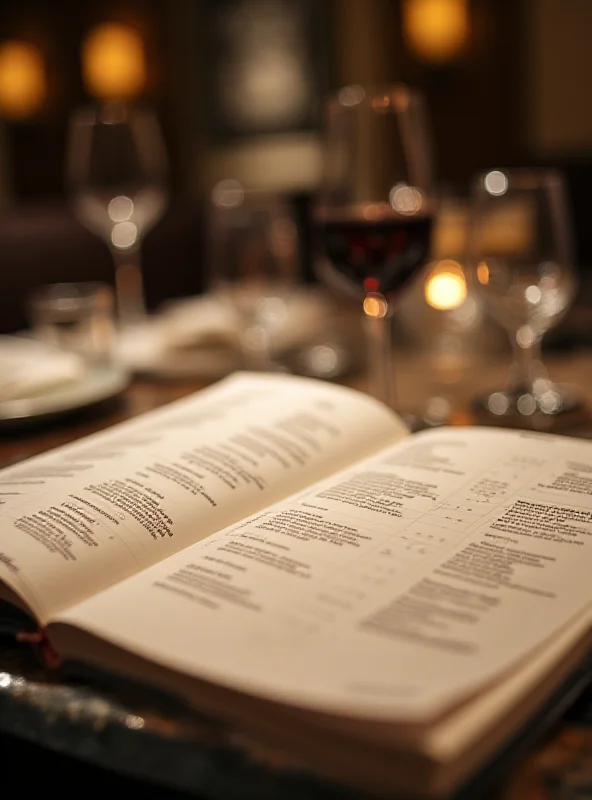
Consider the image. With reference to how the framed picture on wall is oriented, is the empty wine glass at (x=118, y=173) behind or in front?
in front

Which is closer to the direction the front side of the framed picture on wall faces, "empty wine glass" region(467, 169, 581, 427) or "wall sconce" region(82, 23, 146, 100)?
the empty wine glass

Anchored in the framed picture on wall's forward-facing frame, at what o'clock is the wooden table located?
The wooden table is roughly at 12 o'clock from the framed picture on wall.

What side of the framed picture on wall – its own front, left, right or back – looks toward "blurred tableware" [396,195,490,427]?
front

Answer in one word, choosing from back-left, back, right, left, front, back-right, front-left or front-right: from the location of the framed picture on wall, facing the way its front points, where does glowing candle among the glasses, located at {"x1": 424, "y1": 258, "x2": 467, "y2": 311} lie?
front

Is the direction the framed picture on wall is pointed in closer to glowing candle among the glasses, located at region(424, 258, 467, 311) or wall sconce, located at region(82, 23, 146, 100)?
the glowing candle among the glasses

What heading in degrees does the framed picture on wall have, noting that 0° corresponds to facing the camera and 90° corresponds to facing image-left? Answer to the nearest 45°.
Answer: approximately 0°

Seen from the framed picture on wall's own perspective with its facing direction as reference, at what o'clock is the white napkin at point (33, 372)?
The white napkin is roughly at 12 o'clock from the framed picture on wall.

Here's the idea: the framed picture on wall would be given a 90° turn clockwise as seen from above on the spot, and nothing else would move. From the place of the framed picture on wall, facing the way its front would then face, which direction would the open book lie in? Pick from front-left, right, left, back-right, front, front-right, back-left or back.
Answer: left

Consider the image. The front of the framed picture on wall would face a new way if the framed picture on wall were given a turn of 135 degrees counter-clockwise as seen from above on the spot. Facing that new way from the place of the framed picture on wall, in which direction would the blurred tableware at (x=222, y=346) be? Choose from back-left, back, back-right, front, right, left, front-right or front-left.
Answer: back-right

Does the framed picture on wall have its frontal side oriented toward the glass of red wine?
yes

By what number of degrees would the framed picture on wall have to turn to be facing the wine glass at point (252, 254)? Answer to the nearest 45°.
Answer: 0° — it already faces it
